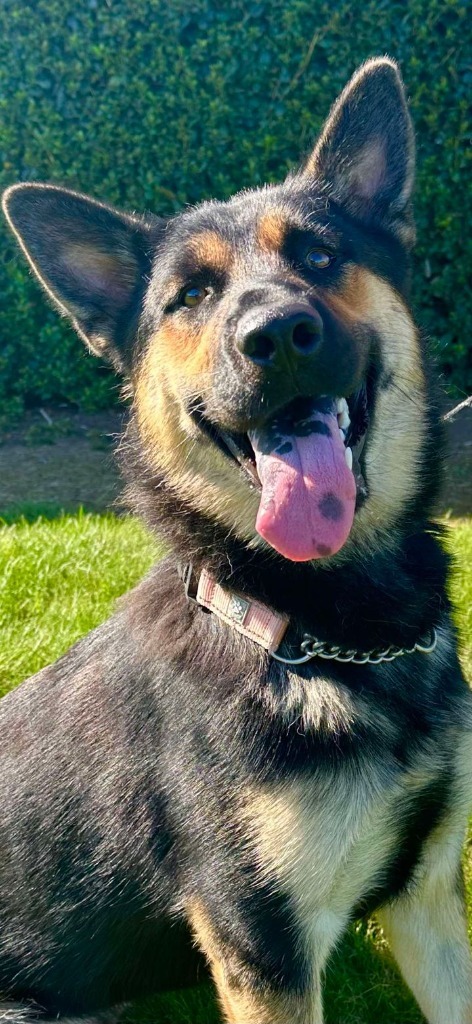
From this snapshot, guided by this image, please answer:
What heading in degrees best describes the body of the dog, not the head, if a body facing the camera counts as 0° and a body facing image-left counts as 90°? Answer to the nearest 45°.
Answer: approximately 315°
